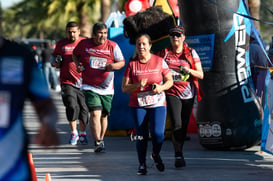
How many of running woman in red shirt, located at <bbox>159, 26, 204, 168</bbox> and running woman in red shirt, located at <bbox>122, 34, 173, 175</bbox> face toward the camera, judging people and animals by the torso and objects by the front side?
2

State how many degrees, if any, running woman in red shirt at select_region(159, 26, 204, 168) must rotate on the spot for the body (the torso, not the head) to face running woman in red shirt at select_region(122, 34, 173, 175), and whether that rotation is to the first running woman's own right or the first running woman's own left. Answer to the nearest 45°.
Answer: approximately 45° to the first running woman's own right

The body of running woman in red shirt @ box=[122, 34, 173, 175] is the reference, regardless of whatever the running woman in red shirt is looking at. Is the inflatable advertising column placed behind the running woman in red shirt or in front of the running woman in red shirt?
behind

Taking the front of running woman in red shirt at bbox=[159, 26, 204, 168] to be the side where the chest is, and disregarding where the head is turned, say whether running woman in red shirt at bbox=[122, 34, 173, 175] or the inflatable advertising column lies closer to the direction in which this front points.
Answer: the running woman in red shirt at bbox=[122, 34, 173, 175]

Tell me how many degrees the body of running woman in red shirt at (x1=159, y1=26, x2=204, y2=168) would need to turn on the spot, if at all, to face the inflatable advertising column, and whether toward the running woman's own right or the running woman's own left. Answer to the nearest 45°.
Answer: approximately 135° to the running woman's own left

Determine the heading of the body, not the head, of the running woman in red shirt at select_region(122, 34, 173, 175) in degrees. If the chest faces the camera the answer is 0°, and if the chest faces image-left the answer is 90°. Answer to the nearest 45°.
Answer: approximately 0°

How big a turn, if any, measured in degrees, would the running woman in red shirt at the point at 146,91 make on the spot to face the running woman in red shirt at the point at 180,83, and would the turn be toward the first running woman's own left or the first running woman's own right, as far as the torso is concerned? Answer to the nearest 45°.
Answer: approximately 135° to the first running woman's own left
